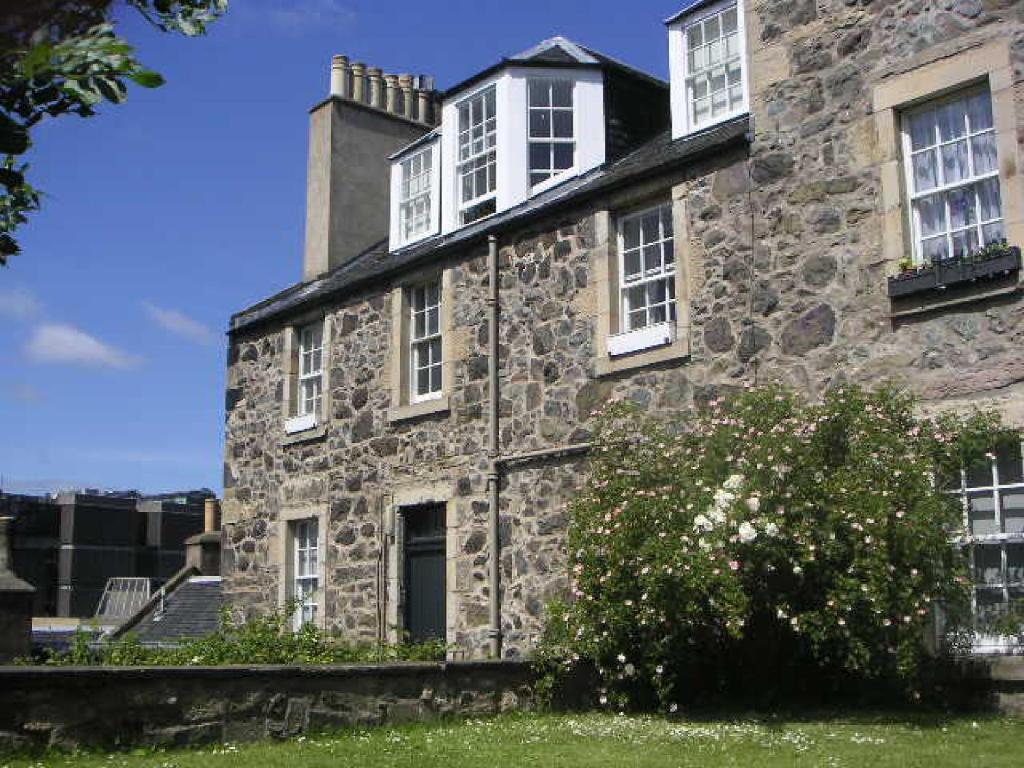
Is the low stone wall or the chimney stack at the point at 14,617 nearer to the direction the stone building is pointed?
the low stone wall

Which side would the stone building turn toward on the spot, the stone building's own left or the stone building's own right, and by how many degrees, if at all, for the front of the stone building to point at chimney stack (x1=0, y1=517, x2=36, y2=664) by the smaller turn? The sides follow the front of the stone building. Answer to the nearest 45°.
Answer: approximately 45° to the stone building's own right

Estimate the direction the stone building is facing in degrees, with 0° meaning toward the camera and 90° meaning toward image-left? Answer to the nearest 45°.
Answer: approximately 45°

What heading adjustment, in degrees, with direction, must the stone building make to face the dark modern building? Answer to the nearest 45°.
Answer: approximately 90° to its right

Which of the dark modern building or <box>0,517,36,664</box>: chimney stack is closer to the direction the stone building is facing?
the chimney stack

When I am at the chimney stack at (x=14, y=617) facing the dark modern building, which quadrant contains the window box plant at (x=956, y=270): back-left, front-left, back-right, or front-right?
back-right

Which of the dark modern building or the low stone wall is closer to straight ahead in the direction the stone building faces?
the low stone wall
